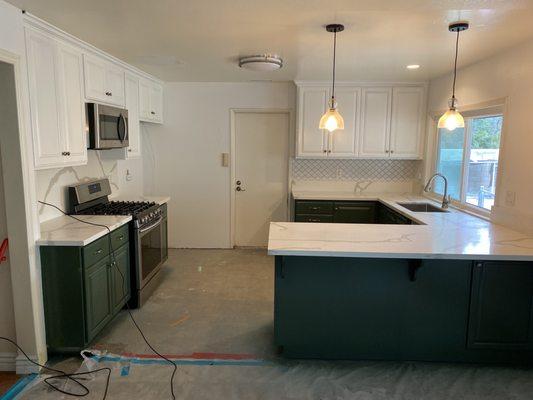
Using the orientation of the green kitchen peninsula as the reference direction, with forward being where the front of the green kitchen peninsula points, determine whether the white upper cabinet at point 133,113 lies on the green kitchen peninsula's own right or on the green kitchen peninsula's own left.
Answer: on the green kitchen peninsula's own right

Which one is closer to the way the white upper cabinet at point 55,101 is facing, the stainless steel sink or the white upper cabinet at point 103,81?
the stainless steel sink

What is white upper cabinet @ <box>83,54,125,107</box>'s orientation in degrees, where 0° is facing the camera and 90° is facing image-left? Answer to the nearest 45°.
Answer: approximately 315°

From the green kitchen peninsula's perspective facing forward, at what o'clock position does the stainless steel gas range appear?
The stainless steel gas range is roughly at 3 o'clock from the green kitchen peninsula.

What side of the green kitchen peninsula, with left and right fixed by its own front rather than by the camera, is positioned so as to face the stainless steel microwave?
right

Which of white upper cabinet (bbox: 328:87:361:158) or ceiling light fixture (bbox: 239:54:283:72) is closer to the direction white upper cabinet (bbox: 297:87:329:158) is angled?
the ceiling light fixture

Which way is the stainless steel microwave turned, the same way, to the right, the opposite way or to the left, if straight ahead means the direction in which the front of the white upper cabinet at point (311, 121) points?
to the left

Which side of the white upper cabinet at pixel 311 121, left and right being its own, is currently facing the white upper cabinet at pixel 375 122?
left

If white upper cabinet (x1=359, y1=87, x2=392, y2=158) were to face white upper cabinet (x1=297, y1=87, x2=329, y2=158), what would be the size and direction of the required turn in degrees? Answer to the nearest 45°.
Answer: approximately 90° to its right
